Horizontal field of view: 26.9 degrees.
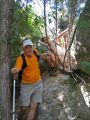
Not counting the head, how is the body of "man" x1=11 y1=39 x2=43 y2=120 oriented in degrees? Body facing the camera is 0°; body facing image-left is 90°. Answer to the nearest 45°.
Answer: approximately 0°
